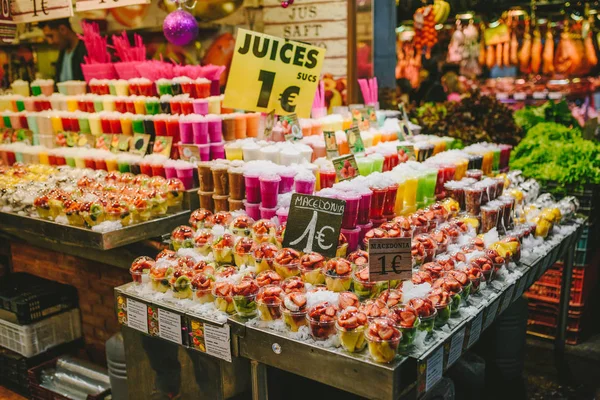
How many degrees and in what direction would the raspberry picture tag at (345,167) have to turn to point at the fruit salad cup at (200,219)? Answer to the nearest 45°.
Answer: approximately 90° to its right

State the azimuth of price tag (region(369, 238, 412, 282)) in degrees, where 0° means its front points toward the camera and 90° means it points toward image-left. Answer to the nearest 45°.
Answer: approximately 0°

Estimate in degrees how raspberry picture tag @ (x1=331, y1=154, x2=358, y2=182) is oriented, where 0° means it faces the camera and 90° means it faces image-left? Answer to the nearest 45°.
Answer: approximately 0°

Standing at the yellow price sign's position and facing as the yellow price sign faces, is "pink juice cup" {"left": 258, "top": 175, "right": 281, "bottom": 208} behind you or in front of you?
in front

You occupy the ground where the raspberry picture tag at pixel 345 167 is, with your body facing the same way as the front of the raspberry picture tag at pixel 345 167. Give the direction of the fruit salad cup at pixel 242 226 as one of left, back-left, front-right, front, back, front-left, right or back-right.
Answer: front-right

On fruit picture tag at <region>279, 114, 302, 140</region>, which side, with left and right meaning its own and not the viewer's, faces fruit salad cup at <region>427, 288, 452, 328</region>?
front

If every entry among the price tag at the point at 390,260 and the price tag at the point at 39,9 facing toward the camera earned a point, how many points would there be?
2
